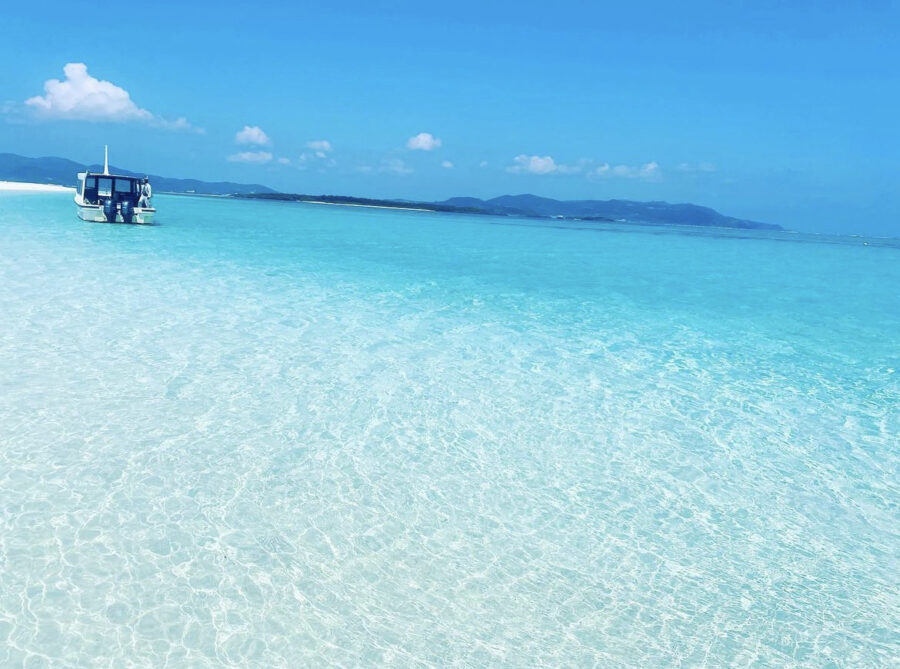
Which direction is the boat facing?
away from the camera
